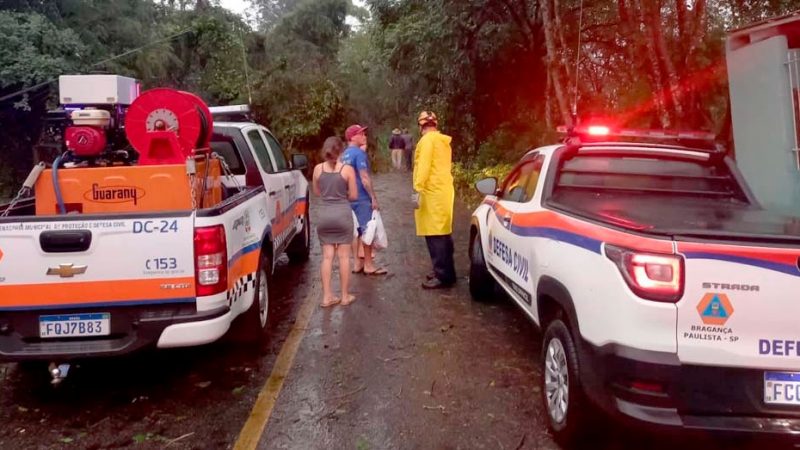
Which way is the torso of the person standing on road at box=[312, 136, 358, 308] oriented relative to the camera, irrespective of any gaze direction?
away from the camera

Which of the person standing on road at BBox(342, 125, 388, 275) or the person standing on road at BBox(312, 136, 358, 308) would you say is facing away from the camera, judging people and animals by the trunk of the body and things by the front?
the person standing on road at BBox(312, 136, 358, 308)

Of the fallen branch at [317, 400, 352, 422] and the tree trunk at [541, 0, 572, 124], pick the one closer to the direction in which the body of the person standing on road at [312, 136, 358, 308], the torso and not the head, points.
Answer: the tree trunk

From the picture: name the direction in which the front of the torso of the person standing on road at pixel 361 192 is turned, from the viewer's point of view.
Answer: to the viewer's right

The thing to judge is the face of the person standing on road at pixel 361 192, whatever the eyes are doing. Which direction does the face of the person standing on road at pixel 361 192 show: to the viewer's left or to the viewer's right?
to the viewer's right

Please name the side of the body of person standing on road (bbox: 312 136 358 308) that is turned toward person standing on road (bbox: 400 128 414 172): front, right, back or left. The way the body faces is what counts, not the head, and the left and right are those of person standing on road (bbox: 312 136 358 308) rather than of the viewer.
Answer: front

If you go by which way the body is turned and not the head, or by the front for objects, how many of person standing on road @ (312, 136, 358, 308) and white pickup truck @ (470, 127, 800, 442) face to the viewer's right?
0

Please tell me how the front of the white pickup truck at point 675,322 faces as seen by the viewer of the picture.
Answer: facing away from the viewer and to the left of the viewer

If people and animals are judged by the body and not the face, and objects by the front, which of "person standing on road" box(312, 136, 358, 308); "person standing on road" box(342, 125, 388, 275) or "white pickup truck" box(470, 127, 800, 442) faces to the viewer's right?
"person standing on road" box(342, 125, 388, 275)

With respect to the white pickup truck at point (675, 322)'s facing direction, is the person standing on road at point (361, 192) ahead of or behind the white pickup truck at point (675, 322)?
ahead

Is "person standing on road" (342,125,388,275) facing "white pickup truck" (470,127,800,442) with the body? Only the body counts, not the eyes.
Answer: no

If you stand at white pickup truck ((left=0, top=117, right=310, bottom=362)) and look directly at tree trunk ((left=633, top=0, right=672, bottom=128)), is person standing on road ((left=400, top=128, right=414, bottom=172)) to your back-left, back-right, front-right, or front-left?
front-left

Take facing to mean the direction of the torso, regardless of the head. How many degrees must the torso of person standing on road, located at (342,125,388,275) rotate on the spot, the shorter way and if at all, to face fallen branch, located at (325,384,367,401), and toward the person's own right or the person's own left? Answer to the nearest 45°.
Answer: approximately 90° to the person's own right
